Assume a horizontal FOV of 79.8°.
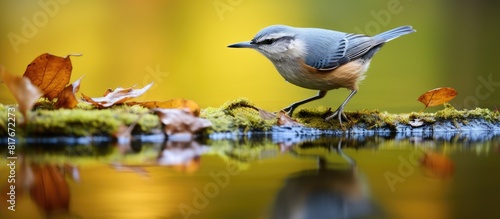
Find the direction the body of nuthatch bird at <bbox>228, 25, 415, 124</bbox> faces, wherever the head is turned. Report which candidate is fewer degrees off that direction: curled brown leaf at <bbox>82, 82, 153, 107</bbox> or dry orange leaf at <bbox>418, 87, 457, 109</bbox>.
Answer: the curled brown leaf

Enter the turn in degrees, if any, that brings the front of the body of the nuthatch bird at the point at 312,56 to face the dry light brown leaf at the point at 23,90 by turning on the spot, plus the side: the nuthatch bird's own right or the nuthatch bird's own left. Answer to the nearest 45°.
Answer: approximately 45° to the nuthatch bird's own left

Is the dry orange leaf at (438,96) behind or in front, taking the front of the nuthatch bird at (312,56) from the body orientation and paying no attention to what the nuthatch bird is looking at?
behind

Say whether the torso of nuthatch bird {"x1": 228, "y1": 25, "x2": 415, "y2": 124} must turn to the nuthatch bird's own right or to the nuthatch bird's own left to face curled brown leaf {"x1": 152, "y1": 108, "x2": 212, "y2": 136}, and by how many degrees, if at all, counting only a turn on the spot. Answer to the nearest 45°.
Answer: approximately 45° to the nuthatch bird's own left

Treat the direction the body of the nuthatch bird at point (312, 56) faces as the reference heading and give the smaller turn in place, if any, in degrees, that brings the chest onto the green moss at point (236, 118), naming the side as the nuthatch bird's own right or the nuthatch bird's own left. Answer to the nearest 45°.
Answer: approximately 45° to the nuthatch bird's own left

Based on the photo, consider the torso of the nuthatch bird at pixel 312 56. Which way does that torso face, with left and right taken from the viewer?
facing to the left of the viewer

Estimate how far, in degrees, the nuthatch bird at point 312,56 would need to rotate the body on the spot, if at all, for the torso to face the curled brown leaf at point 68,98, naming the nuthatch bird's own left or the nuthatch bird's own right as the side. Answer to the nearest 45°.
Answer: approximately 45° to the nuthatch bird's own left
